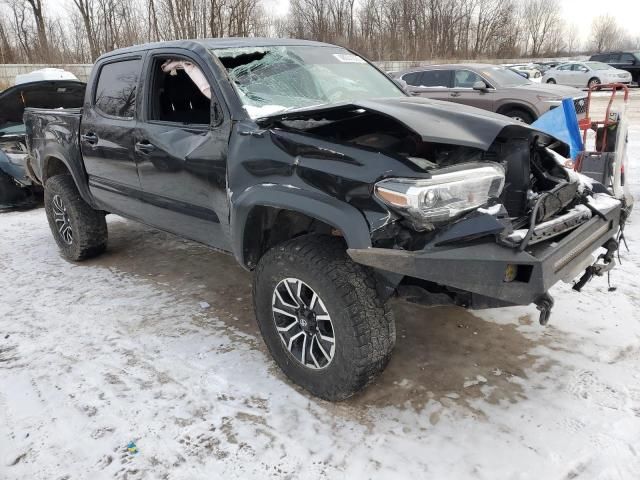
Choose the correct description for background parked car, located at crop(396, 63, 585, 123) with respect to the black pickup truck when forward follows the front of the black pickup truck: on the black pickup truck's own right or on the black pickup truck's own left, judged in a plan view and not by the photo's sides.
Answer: on the black pickup truck's own left

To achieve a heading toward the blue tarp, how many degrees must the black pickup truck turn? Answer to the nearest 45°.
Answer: approximately 90° to its left

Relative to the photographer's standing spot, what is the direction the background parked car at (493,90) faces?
facing the viewer and to the right of the viewer

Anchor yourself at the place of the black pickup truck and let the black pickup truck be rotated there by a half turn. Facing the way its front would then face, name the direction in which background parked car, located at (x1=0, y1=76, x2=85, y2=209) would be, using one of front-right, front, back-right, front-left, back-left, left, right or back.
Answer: front

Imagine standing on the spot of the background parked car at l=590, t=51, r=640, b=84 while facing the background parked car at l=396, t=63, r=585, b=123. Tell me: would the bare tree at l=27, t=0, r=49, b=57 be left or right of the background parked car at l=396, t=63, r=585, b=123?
right

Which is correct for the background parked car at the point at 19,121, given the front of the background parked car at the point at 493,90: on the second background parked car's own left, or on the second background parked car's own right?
on the second background parked car's own right

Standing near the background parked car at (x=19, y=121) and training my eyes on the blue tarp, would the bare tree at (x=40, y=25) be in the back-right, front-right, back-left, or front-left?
back-left

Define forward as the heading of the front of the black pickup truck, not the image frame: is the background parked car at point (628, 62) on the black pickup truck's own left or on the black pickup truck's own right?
on the black pickup truck's own left

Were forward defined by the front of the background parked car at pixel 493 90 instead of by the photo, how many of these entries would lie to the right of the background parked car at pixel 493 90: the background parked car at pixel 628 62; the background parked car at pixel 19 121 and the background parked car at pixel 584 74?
1

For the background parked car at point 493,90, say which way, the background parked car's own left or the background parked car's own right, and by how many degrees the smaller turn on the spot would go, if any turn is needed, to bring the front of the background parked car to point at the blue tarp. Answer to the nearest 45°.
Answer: approximately 45° to the background parked car's own right

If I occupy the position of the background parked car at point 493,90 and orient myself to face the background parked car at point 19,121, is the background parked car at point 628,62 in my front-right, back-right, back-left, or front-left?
back-right
